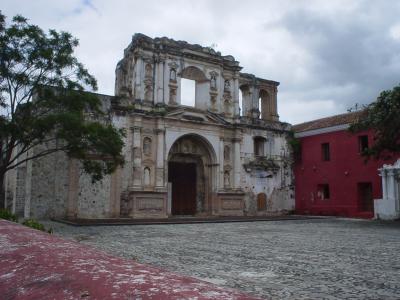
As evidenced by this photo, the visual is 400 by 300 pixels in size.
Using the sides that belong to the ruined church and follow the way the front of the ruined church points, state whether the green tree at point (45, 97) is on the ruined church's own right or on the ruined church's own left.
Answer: on the ruined church's own right

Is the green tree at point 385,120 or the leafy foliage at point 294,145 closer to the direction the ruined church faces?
the green tree

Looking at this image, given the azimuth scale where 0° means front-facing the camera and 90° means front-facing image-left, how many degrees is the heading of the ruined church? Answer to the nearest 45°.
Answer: approximately 315°

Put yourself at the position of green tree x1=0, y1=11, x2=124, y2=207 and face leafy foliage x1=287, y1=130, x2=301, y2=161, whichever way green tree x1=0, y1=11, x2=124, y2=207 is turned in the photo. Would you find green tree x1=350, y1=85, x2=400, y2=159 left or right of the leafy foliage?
right
